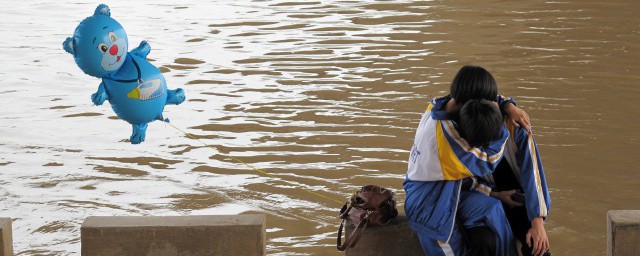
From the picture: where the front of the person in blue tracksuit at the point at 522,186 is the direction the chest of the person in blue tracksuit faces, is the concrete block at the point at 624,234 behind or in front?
behind

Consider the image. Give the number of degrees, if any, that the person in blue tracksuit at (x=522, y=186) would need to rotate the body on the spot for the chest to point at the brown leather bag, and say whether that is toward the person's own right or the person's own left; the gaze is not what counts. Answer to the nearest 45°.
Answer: approximately 45° to the person's own right

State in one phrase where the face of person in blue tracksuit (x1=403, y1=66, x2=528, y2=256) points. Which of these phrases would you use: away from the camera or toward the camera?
away from the camera

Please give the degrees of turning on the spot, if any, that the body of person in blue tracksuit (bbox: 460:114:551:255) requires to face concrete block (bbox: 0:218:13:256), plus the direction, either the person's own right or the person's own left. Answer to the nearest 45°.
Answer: approximately 45° to the person's own right

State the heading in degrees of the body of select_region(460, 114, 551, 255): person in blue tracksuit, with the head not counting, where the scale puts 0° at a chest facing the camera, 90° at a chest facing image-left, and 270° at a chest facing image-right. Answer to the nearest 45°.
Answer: approximately 45°

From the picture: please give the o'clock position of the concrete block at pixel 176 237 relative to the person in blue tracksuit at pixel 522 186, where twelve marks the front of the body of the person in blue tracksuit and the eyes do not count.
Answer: The concrete block is roughly at 1 o'clock from the person in blue tracksuit.

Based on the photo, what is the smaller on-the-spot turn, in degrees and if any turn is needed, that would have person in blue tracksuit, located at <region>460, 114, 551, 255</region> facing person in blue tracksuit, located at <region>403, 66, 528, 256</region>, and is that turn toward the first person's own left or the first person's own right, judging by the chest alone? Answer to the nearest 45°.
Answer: approximately 45° to the first person's own right

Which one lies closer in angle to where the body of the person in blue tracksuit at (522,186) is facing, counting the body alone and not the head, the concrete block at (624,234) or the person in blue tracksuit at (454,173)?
the person in blue tracksuit
